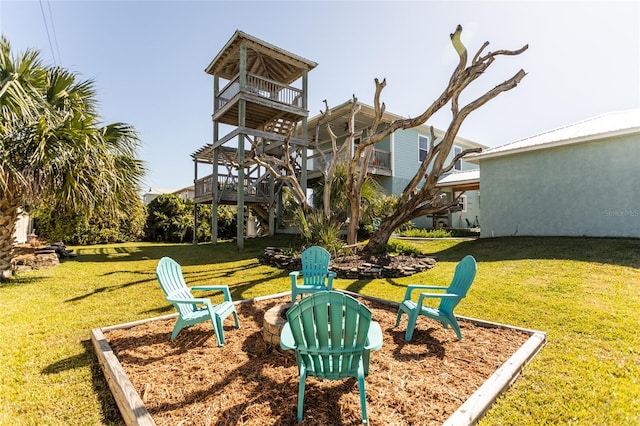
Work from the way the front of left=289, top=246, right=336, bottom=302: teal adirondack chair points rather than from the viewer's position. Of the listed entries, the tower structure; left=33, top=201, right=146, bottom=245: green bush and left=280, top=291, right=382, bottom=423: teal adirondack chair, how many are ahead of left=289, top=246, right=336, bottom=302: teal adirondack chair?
1

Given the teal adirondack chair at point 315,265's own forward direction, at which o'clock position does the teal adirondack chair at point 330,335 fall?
the teal adirondack chair at point 330,335 is roughly at 12 o'clock from the teal adirondack chair at point 315,265.

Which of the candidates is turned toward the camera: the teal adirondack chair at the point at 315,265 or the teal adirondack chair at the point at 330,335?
the teal adirondack chair at the point at 315,265

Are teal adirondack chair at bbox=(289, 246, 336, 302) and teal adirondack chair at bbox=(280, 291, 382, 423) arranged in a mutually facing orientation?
yes

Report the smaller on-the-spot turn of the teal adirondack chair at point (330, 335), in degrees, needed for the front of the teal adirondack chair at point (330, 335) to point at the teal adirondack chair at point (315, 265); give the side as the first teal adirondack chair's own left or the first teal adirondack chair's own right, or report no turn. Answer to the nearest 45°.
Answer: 0° — it already faces it

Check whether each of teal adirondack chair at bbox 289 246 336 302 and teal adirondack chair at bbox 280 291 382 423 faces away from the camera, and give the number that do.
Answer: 1

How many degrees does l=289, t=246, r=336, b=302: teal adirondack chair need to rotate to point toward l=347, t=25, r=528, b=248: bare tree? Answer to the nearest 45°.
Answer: approximately 135° to its left

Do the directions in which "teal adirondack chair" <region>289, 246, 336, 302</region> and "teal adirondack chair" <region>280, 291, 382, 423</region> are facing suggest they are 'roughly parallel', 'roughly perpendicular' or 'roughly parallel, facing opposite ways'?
roughly parallel, facing opposite ways

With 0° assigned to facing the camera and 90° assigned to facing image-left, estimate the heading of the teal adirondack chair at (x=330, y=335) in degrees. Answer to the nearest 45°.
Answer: approximately 180°

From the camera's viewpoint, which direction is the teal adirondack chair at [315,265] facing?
toward the camera

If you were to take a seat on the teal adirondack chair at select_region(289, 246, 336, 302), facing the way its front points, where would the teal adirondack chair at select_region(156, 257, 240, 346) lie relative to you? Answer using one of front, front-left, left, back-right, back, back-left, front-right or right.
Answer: front-right

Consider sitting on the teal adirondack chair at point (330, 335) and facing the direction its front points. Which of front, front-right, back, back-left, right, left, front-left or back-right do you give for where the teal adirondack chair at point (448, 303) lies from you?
front-right

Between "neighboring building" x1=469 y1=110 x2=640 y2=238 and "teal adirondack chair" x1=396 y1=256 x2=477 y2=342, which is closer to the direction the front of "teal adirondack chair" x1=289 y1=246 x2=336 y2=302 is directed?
the teal adirondack chair

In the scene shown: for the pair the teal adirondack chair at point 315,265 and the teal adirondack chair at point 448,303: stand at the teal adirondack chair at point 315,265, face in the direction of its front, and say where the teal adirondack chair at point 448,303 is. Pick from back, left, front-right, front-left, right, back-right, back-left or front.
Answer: front-left

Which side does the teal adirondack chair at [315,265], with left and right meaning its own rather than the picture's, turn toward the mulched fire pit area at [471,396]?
front
